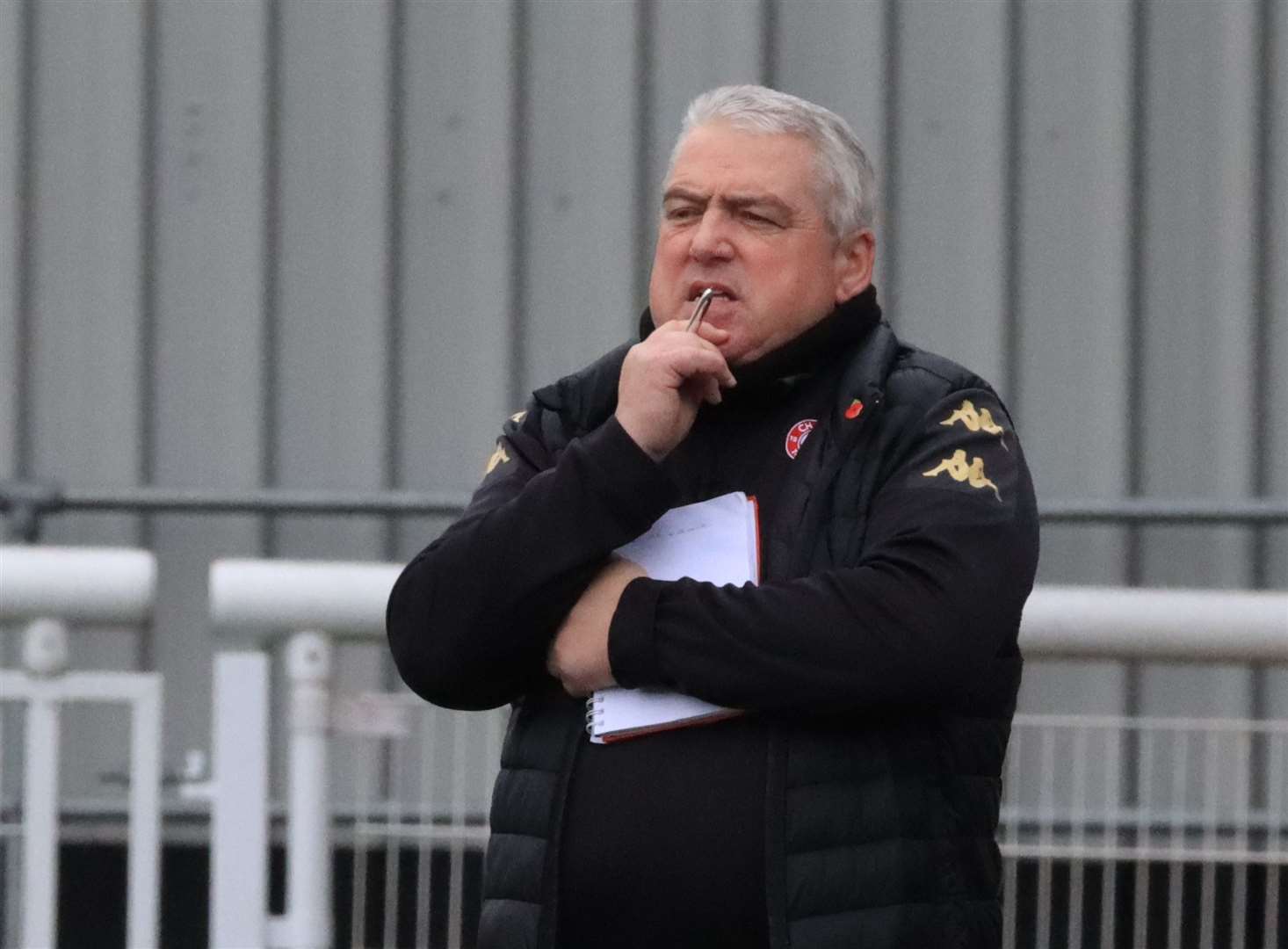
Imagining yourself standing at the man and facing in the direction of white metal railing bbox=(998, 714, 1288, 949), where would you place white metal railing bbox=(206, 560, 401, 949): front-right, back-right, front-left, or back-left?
front-left

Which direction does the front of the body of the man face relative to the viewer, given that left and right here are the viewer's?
facing the viewer and to the left of the viewer

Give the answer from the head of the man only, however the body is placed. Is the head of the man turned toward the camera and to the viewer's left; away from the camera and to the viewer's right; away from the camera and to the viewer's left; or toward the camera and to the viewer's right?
toward the camera and to the viewer's left

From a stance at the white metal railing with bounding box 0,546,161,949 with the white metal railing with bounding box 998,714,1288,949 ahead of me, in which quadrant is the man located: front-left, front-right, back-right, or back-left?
front-right

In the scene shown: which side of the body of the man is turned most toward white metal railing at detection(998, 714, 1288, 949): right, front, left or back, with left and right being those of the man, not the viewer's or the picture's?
back

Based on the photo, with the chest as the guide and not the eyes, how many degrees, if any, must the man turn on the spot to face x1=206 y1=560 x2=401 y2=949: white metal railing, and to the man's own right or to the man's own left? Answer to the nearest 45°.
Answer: approximately 90° to the man's own right

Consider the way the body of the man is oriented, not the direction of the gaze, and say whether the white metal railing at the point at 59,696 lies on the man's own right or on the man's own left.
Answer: on the man's own right
